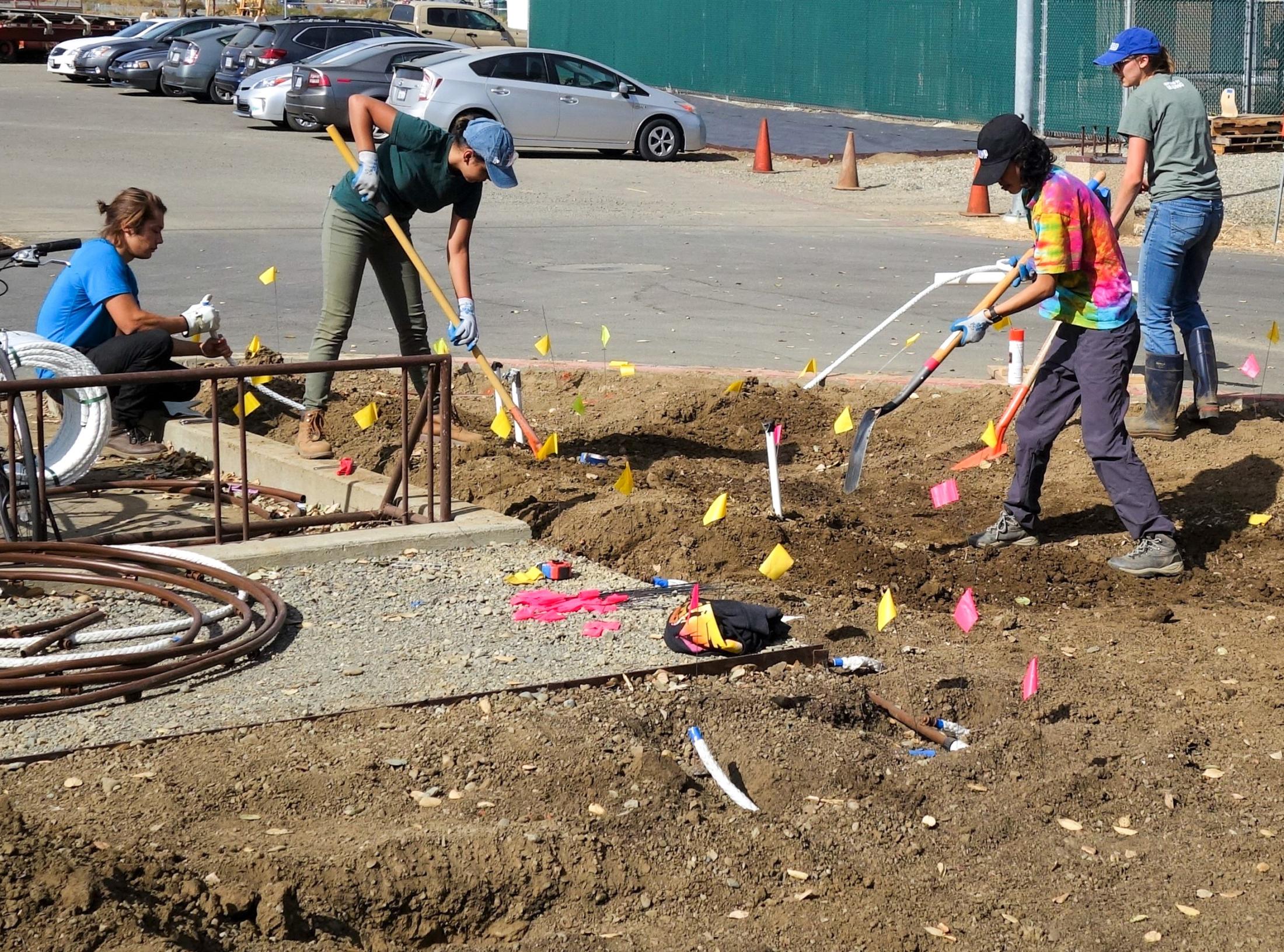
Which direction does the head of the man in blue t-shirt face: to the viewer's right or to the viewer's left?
to the viewer's right

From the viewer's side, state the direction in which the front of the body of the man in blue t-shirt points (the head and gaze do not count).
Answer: to the viewer's right

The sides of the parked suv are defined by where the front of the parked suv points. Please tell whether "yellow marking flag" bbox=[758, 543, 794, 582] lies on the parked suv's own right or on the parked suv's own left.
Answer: on the parked suv's own right

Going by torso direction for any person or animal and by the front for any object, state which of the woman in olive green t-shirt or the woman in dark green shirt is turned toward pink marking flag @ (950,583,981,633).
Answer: the woman in dark green shirt

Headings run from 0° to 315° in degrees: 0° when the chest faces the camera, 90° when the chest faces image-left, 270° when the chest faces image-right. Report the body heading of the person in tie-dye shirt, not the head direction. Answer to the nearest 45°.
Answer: approximately 90°

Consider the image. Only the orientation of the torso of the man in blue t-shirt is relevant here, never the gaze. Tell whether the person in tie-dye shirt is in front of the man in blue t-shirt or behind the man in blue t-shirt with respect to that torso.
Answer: in front

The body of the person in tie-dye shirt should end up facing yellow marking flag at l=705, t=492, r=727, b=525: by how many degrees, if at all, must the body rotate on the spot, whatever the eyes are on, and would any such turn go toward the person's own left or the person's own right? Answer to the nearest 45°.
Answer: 0° — they already face it

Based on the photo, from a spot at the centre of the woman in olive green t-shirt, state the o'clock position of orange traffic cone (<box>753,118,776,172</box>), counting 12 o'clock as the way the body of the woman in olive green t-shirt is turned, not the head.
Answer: The orange traffic cone is roughly at 1 o'clock from the woman in olive green t-shirt.

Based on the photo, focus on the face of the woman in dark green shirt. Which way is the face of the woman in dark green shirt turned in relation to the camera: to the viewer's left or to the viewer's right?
to the viewer's right

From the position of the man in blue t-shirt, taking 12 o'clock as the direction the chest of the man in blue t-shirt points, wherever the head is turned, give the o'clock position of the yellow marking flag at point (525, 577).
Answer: The yellow marking flag is roughly at 2 o'clock from the man in blue t-shirt.
